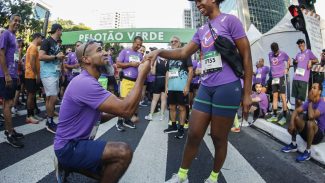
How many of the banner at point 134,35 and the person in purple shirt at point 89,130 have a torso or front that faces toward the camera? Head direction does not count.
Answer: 1

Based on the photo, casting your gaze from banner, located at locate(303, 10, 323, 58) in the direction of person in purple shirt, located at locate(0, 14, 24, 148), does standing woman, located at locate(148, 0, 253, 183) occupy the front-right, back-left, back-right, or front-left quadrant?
front-left

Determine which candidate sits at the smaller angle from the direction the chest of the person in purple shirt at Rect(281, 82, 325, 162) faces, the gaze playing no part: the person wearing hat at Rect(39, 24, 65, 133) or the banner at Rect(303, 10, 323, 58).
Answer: the person wearing hat

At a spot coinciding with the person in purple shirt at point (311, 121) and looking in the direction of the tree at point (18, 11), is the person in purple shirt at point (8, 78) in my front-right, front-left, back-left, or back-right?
front-left

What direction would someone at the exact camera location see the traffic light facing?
facing the viewer and to the left of the viewer

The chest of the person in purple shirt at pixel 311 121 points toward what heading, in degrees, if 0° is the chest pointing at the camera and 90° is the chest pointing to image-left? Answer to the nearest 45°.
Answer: approximately 45°

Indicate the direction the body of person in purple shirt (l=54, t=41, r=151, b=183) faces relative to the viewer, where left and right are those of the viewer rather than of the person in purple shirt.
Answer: facing to the right of the viewer

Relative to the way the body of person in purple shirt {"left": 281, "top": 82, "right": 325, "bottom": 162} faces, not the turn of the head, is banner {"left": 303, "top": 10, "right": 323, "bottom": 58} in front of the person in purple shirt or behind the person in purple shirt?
behind

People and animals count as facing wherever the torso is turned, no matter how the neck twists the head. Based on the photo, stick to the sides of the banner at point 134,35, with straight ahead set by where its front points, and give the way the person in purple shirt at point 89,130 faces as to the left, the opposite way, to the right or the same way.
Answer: to the left

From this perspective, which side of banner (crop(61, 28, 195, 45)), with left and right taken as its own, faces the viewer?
front

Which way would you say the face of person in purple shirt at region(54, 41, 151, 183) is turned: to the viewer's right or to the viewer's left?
to the viewer's right

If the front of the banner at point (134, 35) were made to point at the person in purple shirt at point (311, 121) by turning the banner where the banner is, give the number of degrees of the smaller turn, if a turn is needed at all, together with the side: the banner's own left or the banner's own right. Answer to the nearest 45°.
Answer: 0° — it already faces them

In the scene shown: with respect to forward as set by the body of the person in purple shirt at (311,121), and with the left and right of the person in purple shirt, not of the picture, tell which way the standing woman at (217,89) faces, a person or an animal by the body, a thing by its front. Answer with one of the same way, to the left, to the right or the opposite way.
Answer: the same way

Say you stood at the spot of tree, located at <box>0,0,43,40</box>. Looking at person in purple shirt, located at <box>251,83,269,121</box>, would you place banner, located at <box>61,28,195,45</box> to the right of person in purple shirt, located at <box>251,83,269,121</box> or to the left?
left

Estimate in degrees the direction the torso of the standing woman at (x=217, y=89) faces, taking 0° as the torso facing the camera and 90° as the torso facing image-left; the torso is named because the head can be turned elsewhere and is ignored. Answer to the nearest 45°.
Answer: approximately 45°

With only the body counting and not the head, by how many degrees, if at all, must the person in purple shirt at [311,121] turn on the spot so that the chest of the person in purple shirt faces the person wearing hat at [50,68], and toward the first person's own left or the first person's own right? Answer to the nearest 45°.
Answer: approximately 45° to the first person's own right
